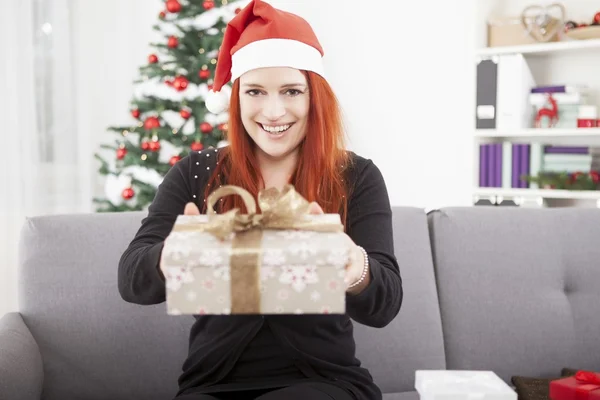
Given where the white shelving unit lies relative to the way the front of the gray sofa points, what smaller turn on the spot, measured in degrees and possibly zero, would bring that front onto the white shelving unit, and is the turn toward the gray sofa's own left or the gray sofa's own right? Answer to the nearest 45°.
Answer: approximately 135° to the gray sofa's own left

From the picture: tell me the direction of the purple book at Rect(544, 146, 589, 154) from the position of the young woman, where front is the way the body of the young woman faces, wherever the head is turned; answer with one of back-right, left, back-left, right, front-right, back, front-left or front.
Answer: back-left

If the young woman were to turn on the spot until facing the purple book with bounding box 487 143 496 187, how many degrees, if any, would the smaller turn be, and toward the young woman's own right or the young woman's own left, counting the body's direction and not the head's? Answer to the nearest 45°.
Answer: approximately 135° to the young woman's own left

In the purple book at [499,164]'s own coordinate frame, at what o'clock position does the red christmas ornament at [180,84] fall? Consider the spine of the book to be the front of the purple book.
The red christmas ornament is roughly at 2 o'clock from the purple book.

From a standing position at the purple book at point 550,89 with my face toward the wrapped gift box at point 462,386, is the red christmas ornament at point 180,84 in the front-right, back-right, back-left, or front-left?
front-right

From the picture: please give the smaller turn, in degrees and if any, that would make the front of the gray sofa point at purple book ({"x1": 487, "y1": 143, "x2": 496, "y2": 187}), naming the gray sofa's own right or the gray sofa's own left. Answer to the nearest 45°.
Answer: approximately 180°

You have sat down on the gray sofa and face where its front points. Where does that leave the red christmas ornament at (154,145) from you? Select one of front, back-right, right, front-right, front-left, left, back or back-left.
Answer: back-right

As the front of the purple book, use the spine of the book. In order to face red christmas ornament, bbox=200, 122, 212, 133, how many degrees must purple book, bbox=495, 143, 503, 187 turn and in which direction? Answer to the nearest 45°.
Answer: approximately 45° to its right

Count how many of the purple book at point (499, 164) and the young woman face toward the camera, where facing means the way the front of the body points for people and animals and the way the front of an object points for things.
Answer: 2

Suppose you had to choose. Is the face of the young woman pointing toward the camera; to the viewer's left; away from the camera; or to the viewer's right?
toward the camera

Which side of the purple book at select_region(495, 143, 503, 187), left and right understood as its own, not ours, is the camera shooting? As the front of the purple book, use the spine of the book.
front

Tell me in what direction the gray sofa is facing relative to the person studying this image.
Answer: facing the viewer
